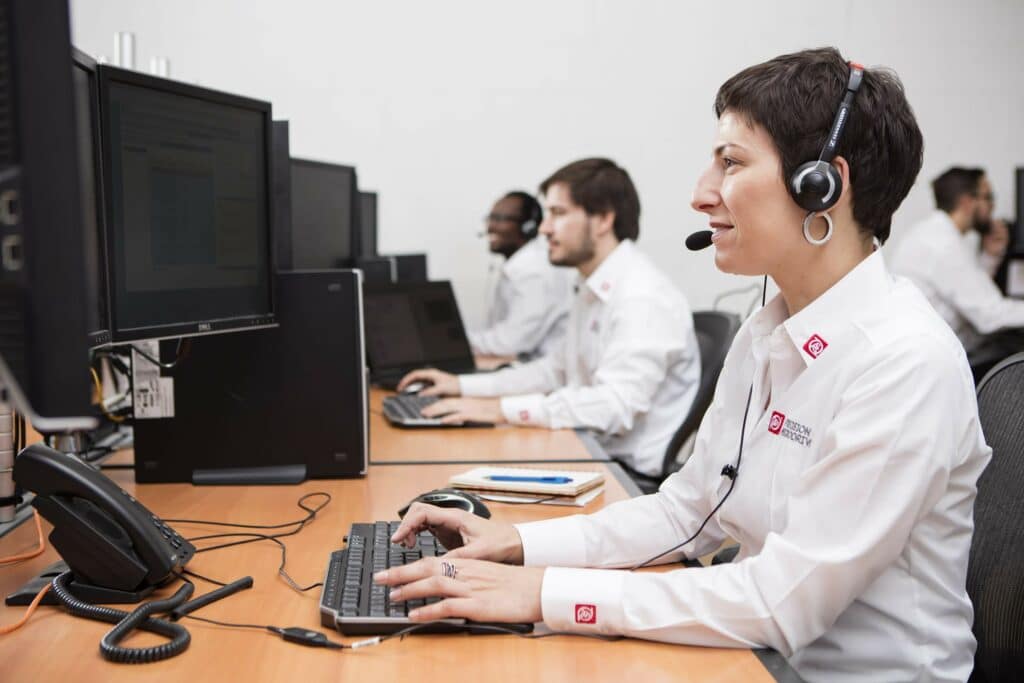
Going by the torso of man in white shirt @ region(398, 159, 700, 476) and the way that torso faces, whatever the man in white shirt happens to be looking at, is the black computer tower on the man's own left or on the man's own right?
on the man's own left

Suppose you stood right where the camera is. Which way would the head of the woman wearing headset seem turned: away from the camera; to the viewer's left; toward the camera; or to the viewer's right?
to the viewer's left

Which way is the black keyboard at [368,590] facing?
to the viewer's right

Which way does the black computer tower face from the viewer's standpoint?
to the viewer's right

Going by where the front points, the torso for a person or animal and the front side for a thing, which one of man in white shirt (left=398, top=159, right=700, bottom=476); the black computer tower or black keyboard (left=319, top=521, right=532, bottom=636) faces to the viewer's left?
the man in white shirt

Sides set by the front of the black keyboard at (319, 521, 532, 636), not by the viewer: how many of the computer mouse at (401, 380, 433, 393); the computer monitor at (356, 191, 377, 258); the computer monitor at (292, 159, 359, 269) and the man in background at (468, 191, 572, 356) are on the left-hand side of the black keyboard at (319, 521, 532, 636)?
4

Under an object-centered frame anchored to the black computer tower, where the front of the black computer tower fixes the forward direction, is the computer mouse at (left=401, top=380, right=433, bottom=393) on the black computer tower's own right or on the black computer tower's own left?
on the black computer tower's own left

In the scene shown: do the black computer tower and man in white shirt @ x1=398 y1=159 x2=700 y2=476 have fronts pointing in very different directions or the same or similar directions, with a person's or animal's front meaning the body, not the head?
very different directions

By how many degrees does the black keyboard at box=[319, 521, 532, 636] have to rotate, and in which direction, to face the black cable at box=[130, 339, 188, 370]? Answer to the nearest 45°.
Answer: approximately 135° to its left

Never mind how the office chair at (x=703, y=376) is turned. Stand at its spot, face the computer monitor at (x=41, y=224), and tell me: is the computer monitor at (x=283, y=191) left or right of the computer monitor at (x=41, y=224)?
right

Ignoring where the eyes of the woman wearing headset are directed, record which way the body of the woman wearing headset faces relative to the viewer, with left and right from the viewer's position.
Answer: facing to the left of the viewer

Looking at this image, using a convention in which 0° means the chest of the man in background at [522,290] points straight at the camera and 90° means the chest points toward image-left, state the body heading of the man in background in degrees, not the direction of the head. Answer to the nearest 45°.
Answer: approximately 90°

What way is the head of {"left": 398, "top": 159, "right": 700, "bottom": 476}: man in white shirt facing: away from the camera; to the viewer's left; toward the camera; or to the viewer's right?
to the viewer's left

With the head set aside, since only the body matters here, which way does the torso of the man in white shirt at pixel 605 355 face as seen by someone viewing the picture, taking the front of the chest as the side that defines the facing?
to the viewer's left
